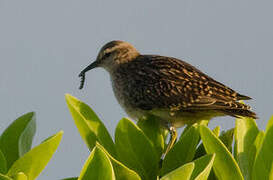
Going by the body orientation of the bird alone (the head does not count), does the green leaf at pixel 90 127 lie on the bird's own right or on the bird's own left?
on the bird's own left

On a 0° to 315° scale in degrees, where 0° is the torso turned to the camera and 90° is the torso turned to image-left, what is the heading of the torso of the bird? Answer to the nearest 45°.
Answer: approximately 90°

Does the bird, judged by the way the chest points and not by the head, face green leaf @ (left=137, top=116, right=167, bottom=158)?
no

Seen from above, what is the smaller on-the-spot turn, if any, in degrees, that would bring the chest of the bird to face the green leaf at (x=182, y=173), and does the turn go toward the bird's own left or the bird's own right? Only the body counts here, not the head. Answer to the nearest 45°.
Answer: approximately 90° to the bird's own left

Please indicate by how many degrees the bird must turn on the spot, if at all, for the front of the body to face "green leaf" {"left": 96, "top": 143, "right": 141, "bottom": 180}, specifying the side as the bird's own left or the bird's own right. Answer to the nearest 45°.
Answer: approximately 90° to the bird's own left

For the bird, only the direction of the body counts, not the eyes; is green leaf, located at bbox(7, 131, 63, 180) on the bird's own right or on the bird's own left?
on the bird's own left
